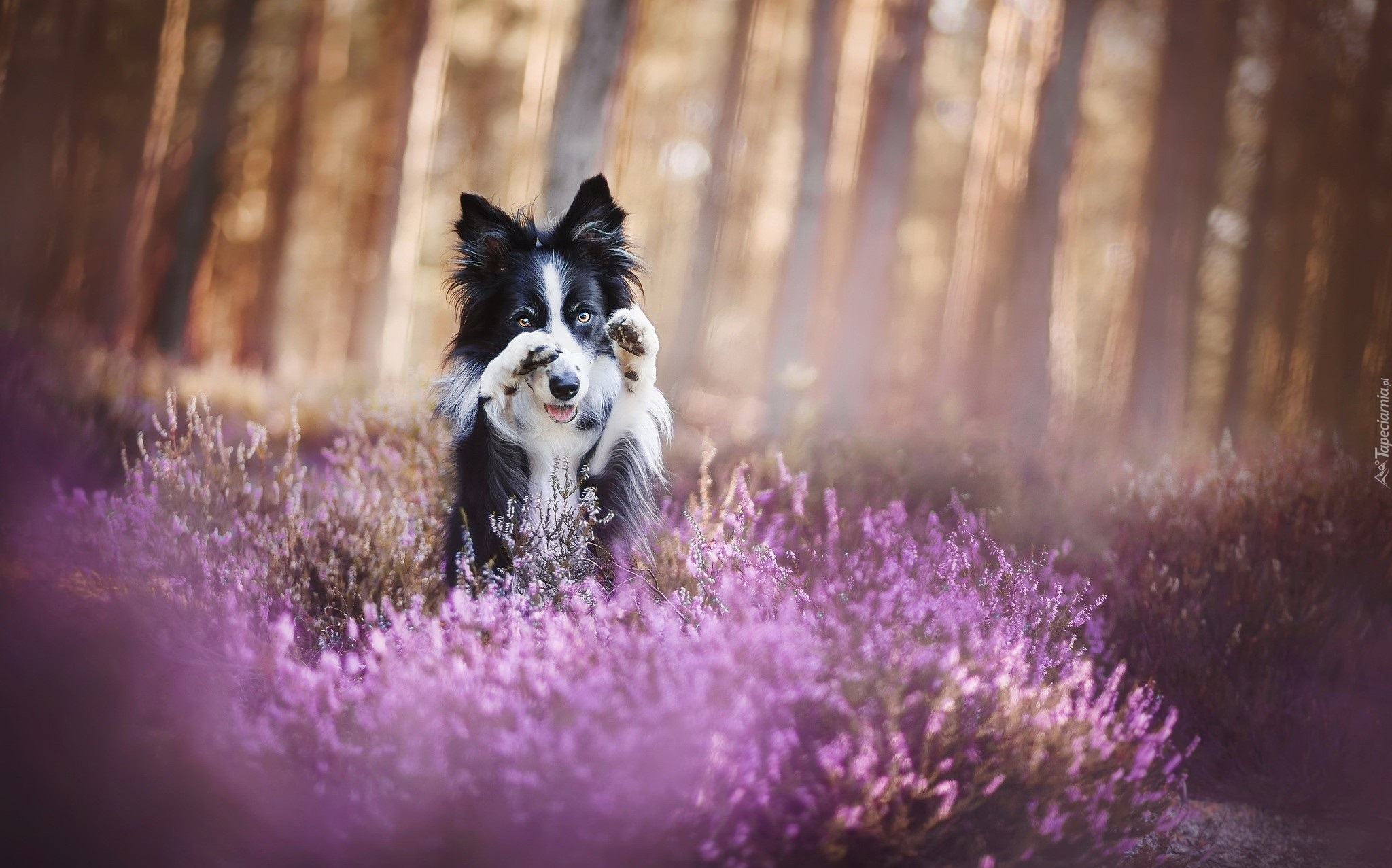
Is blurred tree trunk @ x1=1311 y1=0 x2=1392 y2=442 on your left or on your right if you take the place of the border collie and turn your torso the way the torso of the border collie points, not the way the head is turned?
on your left

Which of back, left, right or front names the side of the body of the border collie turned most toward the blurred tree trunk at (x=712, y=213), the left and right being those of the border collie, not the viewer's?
back

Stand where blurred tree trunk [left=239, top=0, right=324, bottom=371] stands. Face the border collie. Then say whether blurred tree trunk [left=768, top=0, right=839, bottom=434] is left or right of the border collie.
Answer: left

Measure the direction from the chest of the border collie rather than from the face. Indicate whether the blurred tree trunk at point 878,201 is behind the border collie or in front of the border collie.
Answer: behind

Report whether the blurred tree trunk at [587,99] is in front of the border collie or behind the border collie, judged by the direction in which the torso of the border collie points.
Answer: behind

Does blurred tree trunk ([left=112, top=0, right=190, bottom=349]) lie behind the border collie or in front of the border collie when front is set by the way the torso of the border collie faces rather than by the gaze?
behind

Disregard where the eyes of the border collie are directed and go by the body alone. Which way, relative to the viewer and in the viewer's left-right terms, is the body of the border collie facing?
facing the viewer

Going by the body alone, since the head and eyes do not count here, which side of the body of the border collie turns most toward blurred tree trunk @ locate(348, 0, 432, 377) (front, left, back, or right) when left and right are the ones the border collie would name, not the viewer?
back
